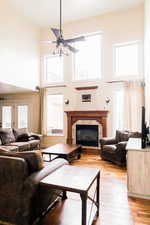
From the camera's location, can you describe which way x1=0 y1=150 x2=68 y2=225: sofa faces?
facing away from the viewer and to the right of the viewer

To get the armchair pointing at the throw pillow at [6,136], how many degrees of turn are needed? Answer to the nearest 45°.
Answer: approximately 45° to its right

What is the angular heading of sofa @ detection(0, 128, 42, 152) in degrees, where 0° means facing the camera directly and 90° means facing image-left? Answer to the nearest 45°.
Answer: approximately 315°

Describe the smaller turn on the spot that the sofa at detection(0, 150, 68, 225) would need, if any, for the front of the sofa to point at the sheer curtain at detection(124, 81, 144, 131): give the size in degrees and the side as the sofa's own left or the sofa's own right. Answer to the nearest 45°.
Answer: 0° — it already faces it
